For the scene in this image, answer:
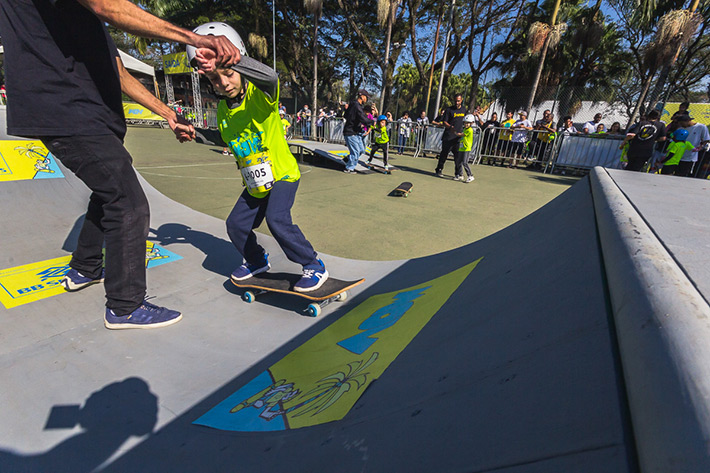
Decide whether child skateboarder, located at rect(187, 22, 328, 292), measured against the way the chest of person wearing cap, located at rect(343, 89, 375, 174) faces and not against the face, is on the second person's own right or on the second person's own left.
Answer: on the second person's own right
